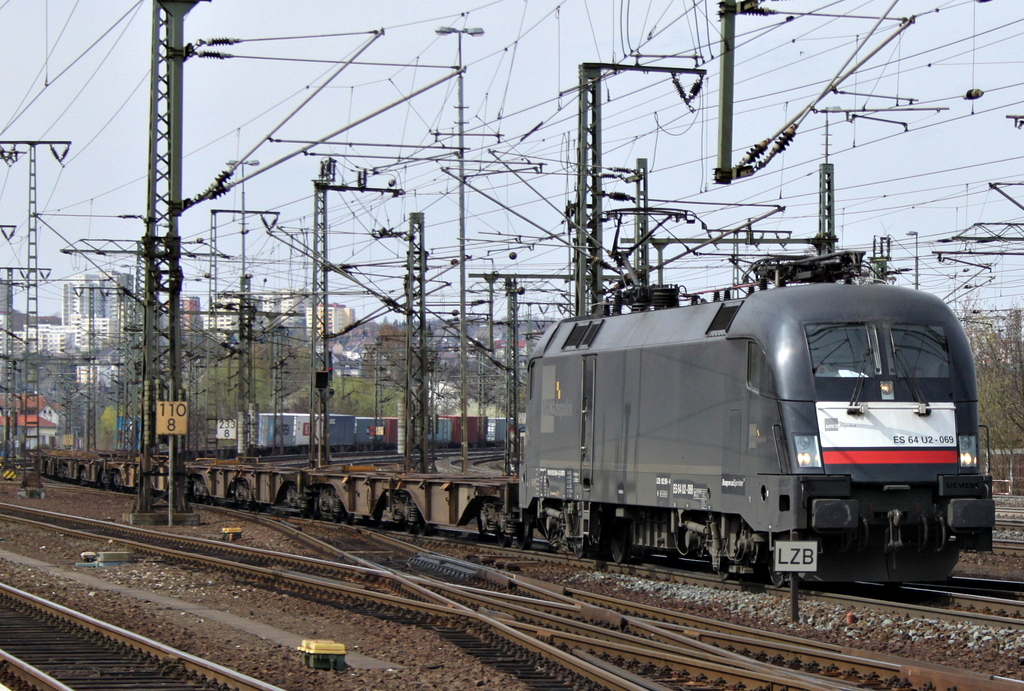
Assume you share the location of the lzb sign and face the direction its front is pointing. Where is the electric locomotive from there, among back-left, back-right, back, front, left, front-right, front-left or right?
back

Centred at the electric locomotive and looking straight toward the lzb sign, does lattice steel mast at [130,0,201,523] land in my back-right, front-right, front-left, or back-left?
back-right

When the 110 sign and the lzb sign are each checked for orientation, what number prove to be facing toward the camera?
2

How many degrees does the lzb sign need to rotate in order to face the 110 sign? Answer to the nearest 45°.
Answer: approximately 135° to its right

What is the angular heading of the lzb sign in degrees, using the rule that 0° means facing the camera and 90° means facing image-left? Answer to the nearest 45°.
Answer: approximately 0°

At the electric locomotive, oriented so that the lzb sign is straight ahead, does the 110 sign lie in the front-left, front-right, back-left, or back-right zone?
back-right

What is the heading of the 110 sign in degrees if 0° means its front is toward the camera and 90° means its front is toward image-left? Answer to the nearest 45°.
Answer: approximately 0°

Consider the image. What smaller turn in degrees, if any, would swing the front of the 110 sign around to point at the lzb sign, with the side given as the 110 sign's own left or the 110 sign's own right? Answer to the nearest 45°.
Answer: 0° — it already faces it
